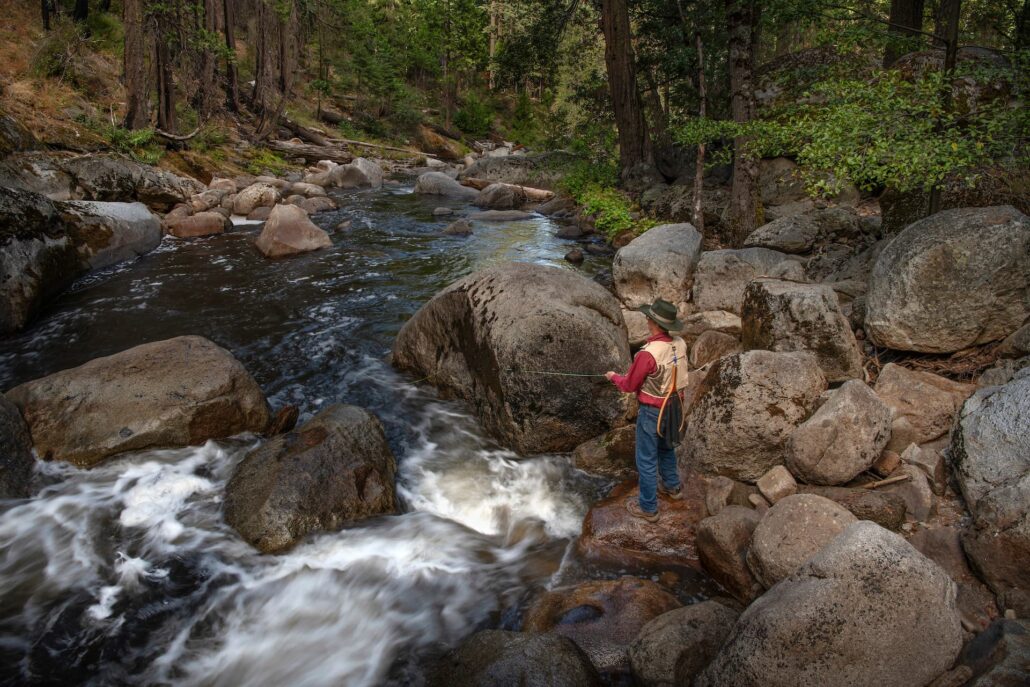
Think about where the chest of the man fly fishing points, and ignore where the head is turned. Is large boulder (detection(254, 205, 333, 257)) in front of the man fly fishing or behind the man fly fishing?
in front

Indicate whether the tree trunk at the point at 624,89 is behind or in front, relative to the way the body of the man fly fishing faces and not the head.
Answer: in front

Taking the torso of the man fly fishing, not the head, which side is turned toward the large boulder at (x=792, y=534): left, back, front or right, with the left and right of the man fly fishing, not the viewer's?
back

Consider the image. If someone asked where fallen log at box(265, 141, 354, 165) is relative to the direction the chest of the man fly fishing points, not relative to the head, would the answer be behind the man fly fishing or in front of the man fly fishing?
in front

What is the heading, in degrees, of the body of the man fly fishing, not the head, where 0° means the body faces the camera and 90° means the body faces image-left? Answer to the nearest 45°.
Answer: approximately 135°

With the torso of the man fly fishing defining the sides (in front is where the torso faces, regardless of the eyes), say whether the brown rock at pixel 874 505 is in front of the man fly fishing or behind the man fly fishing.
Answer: behind

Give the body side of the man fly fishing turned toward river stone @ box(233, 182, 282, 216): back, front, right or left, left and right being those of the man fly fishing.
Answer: front

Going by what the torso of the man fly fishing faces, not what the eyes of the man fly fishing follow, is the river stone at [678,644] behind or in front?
behind

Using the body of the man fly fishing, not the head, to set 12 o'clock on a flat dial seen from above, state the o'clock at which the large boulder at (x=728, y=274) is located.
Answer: The large boulder is roughly at 2 o'clock from the man fly fishing.

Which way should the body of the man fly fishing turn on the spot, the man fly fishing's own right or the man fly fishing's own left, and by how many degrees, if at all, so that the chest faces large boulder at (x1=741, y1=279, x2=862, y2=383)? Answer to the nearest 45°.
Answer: approximately 90° to the man fly fishing's own right

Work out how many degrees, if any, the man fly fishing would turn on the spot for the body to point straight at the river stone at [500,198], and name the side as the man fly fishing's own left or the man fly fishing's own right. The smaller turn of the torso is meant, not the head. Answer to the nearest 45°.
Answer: approximately 45° to the man fly fishing's own right

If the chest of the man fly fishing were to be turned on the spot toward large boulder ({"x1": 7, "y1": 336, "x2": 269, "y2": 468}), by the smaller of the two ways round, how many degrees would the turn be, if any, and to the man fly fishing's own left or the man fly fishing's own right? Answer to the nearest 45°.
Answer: approximately 45° to the man fly fishing's own left
